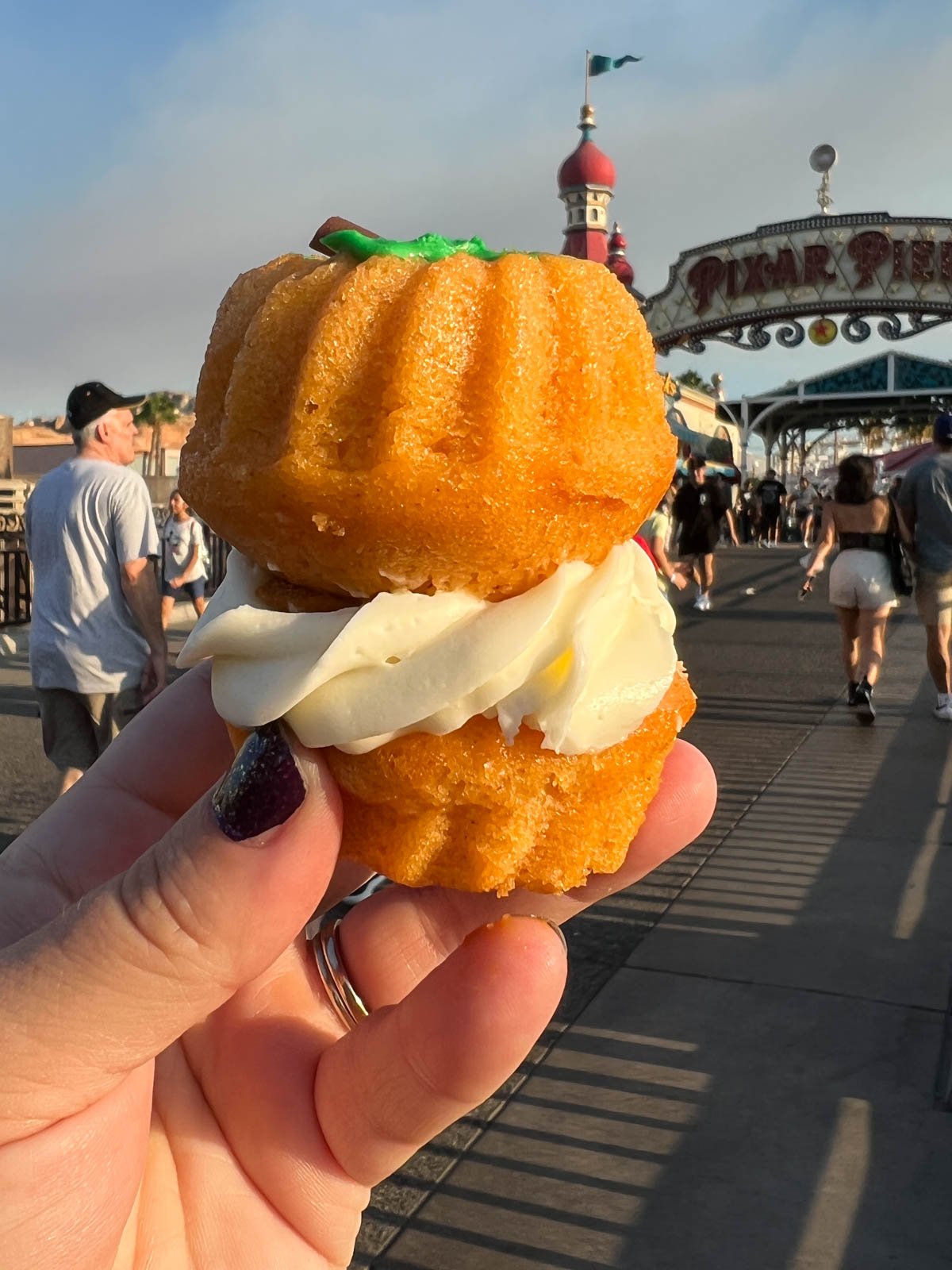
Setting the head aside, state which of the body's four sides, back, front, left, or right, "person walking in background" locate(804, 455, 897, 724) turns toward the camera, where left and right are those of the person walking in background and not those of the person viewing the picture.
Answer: back

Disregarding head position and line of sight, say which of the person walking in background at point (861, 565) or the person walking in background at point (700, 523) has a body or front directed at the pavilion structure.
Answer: the person walking in background at point (861, 565)

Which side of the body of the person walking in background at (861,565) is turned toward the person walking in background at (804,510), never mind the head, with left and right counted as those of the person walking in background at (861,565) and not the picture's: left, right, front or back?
front

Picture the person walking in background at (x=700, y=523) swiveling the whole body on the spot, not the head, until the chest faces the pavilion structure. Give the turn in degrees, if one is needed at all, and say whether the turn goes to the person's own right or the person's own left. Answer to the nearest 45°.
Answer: approximately 180°

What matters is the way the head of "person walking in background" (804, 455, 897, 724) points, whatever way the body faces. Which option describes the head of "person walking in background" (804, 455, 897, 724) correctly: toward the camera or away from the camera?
away from the camera
